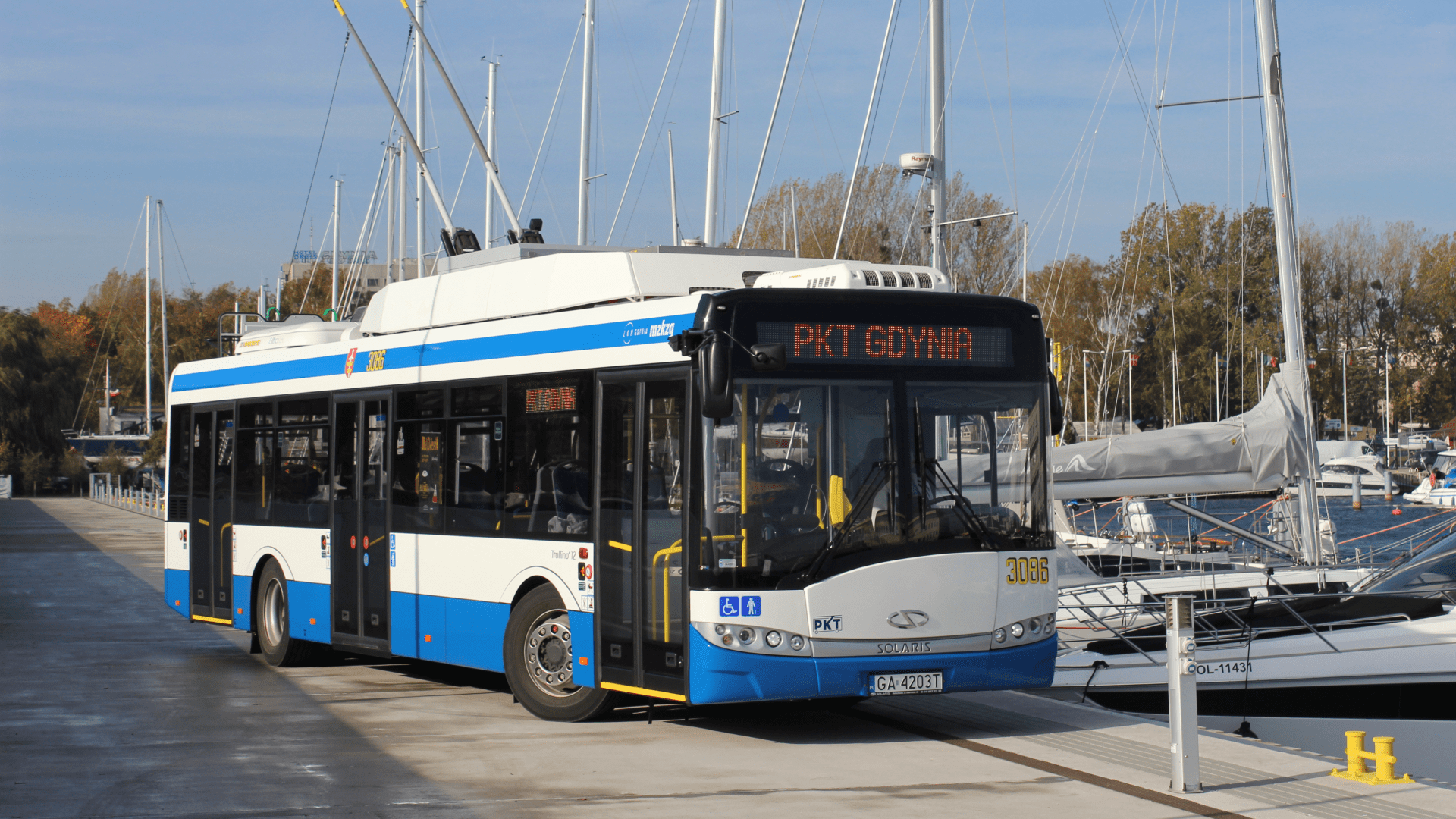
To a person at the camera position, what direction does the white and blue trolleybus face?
facing the viewer and to the right of the viewer

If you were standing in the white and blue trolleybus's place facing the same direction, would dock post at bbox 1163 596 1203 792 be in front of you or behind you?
in front

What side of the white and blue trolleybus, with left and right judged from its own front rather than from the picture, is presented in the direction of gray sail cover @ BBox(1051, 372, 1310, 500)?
left

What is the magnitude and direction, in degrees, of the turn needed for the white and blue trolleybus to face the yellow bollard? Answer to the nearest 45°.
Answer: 0° — it already faces it

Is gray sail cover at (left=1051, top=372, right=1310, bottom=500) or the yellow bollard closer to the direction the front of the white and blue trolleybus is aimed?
the yellow bollard

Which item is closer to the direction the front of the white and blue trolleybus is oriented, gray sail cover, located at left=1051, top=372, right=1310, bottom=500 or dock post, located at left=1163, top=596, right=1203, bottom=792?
the dock post
